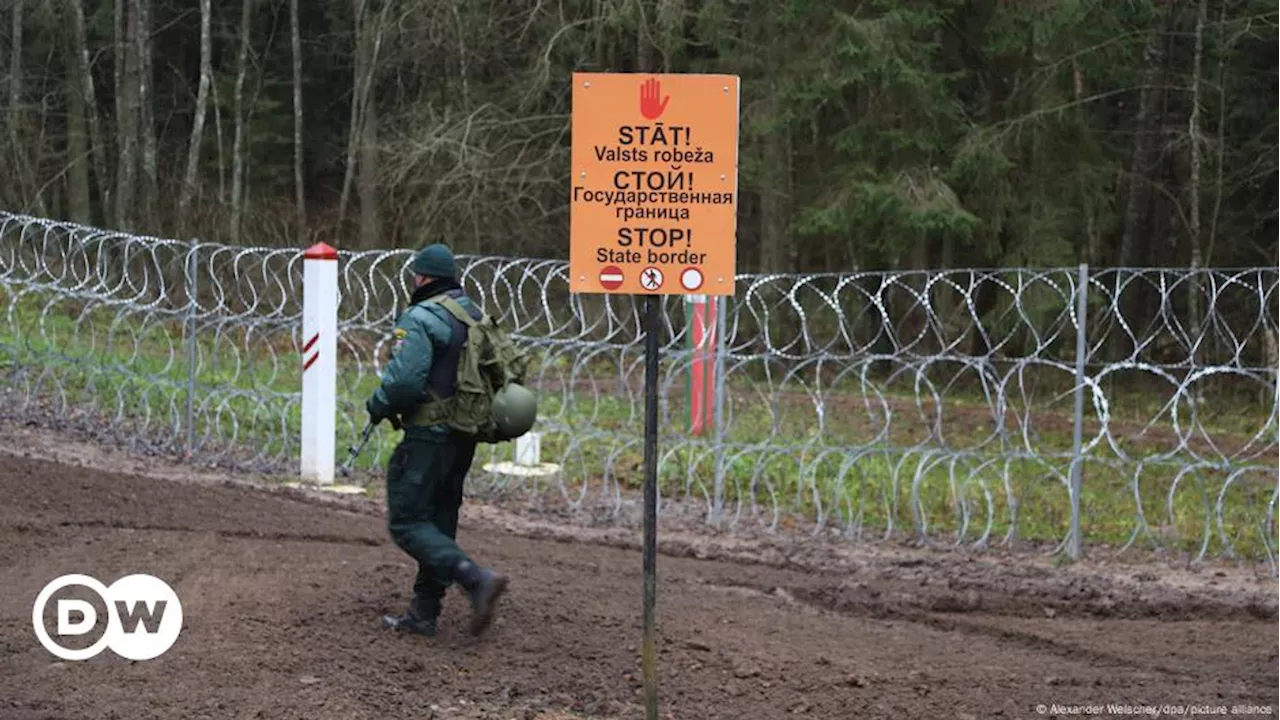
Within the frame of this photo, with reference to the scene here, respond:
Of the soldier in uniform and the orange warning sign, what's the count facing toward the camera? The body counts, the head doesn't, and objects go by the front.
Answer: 1

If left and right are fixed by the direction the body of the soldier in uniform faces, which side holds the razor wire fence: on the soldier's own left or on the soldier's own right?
on the soldier's own right

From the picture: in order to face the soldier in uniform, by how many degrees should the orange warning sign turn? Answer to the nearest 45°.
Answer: approximately 135° to its right

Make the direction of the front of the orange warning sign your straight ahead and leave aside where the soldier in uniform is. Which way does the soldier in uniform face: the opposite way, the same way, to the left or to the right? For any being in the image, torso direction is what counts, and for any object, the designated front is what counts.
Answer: to the right

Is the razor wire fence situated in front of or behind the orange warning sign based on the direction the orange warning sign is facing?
behind

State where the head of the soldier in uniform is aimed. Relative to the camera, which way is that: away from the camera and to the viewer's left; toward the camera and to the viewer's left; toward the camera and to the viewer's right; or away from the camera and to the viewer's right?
away from the camera and to the viewer's left

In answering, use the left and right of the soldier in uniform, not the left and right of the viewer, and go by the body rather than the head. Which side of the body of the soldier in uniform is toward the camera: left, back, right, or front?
left

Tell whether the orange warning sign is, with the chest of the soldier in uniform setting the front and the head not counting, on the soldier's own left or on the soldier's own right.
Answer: on the soldier's own left

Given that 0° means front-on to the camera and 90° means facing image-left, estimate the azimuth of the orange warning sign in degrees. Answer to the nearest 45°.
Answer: approximately 0°
